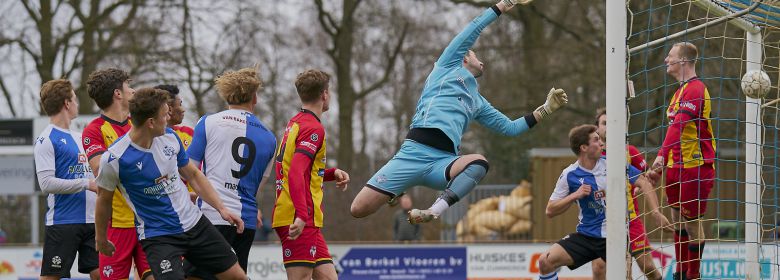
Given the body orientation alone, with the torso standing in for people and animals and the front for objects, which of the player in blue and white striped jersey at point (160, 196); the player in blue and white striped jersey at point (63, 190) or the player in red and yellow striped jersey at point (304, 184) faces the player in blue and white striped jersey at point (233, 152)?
the player in blue and white striped jersey at point (63, 190)

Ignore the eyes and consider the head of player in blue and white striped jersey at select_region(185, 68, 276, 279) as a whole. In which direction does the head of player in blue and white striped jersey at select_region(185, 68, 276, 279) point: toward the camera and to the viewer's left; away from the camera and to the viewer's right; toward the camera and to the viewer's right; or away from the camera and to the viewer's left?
away from the camera and to the viewer's right

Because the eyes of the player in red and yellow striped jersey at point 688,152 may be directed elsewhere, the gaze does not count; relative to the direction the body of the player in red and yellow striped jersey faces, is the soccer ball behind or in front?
behind

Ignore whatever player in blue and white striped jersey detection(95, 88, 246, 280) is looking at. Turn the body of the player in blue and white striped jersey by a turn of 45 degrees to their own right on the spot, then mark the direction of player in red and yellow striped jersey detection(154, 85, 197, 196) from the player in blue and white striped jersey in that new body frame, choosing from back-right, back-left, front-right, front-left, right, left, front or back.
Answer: back

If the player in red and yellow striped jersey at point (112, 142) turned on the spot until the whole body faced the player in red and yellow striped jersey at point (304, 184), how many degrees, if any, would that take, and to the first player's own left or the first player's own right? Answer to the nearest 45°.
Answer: approximately 45° to the first player's own left

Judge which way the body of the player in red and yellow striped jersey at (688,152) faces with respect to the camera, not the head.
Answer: to the viewer's left

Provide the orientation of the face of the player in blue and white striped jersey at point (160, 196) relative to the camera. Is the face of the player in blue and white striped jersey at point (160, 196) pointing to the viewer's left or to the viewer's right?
to the viewer's right

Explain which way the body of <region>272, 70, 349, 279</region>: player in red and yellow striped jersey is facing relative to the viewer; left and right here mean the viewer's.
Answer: facing to the right of the viewer
